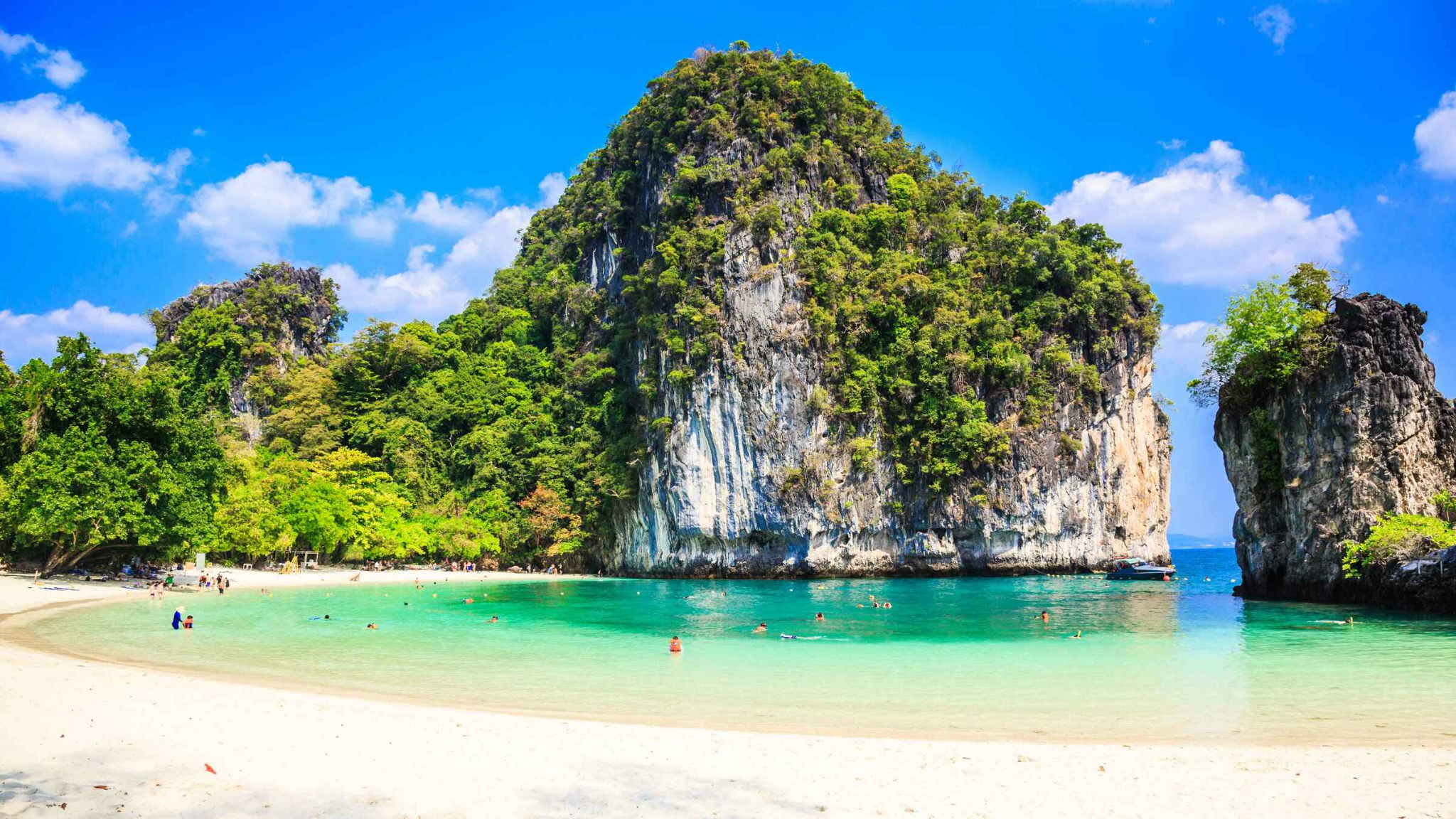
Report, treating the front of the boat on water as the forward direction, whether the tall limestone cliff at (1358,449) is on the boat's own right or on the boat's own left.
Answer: on the boat's own right

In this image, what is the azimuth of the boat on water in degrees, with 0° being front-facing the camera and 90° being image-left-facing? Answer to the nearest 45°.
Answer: approximately 270°
